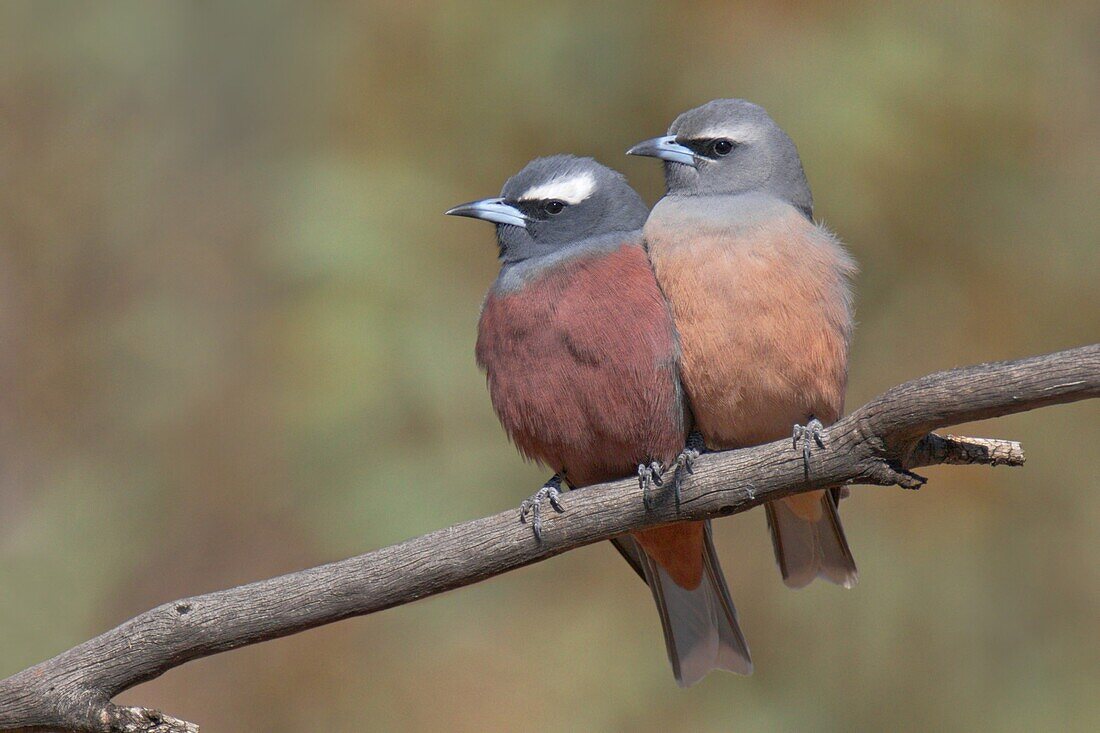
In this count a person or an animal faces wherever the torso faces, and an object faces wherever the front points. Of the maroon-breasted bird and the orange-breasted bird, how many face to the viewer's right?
0

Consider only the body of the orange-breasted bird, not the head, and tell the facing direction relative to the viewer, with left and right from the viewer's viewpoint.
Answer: facing the viewer and to the left of the viewer

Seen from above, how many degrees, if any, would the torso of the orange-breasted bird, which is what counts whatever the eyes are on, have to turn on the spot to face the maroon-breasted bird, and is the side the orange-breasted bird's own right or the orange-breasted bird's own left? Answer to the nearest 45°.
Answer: approximately 45° to the orange-breasted bird's own right
